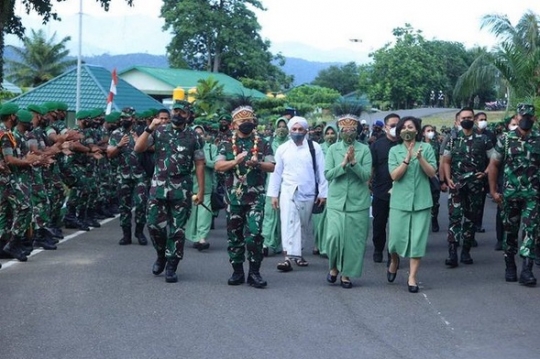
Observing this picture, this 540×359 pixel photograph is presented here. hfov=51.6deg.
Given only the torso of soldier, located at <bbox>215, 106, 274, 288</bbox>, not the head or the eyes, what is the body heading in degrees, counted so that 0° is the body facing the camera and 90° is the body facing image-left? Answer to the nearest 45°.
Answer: approximately 0°

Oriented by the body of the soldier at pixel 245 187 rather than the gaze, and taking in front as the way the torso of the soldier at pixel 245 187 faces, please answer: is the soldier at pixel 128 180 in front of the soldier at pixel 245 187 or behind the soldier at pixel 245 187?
behind

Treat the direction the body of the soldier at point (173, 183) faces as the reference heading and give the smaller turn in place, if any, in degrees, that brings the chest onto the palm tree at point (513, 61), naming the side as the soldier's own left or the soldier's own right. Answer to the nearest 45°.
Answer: approximately 135° to the soldier's own left

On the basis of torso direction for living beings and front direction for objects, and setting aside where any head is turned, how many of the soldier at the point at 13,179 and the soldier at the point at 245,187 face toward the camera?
1

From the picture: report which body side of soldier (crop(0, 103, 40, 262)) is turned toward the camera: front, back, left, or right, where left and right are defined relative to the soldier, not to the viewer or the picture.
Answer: right

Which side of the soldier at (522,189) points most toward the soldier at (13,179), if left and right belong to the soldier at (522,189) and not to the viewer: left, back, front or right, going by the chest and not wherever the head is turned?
right
